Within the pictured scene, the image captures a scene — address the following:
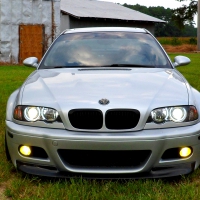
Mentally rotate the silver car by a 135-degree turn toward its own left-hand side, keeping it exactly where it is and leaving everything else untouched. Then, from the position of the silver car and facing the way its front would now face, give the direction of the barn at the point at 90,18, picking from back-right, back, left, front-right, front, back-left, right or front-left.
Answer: front-left

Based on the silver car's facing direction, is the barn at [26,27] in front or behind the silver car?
behind

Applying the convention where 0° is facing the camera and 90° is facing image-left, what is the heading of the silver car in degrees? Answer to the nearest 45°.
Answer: approximately 0°
